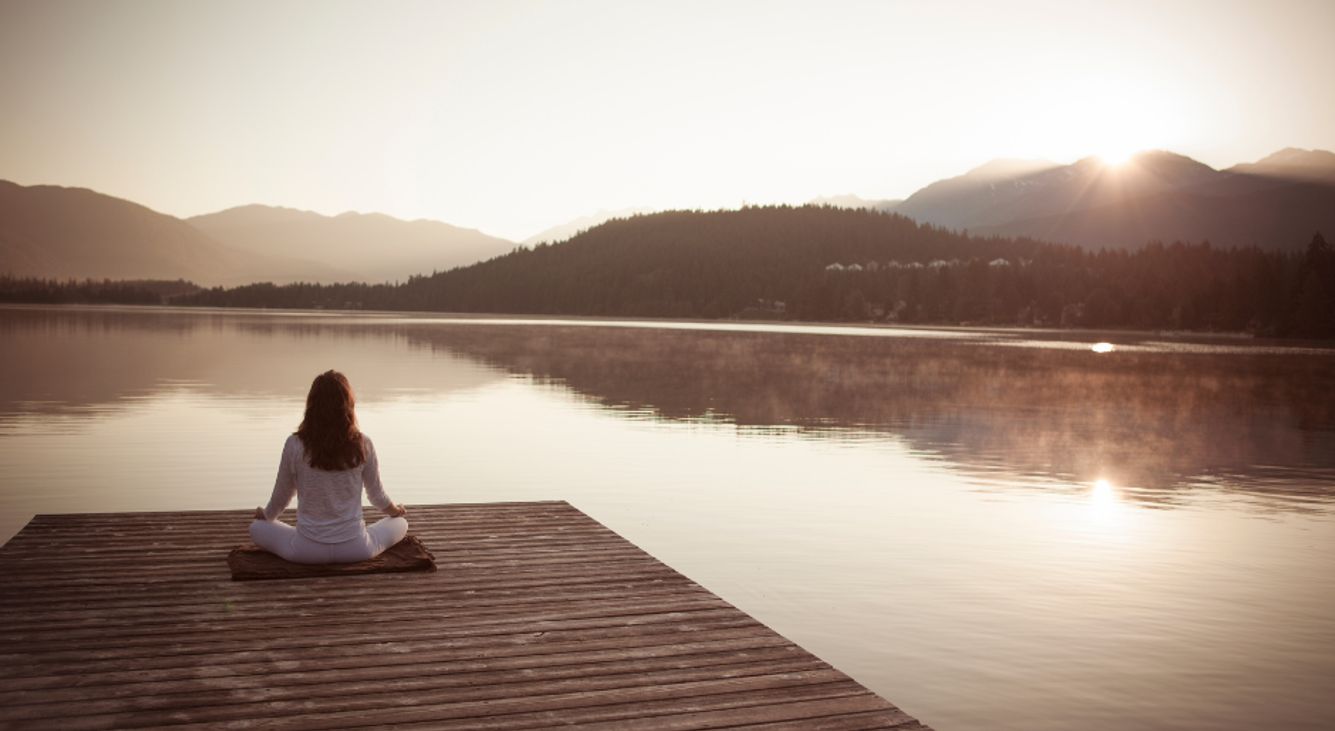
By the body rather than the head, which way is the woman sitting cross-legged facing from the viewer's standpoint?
away from the camera

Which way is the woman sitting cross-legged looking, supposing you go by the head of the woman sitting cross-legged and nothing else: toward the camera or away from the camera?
away from the camera
